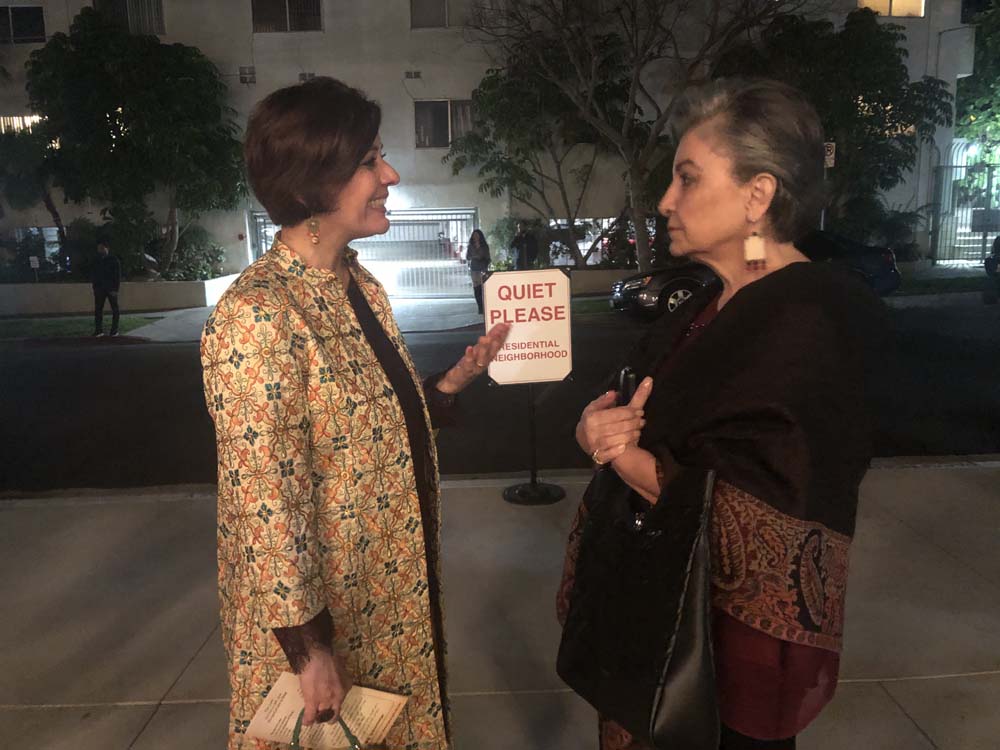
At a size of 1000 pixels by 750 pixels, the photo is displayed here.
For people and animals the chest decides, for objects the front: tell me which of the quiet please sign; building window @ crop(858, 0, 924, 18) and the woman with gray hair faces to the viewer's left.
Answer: the woman with gray hair

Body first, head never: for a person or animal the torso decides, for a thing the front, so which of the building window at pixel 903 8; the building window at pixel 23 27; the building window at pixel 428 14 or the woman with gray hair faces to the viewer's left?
the woman with gray hair

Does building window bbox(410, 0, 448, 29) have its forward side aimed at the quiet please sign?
yes

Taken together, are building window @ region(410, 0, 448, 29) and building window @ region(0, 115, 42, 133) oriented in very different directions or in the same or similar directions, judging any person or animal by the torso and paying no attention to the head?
same or similar directions

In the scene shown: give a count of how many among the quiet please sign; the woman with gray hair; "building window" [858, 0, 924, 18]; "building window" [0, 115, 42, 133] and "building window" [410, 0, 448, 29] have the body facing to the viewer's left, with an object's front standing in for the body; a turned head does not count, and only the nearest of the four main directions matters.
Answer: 1

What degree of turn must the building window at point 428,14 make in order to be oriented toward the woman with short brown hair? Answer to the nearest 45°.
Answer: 0° — it already faces them

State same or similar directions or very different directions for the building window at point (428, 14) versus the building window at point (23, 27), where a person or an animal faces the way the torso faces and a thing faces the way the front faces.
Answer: same or similar directions

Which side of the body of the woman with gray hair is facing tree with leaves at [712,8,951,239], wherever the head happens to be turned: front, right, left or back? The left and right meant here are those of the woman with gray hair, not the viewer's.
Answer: right

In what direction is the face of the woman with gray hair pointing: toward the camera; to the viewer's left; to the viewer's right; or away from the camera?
to the viewer's left

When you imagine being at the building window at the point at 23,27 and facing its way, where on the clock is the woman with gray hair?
The woman with gray hair is roughly at 12 o'clock from the building window.

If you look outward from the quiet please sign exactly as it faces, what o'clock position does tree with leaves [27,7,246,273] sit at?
The tree with leaves is roughly at 5 o'clock from the quiet please sign.

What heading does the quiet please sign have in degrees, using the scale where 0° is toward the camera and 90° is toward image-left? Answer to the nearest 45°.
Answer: approximately 0°

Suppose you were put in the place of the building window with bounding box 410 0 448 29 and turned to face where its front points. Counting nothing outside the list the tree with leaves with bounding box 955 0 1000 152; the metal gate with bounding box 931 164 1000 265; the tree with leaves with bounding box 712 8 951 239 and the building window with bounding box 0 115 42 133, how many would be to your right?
1

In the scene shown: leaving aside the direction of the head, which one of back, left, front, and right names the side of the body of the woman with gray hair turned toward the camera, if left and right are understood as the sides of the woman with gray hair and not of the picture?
left

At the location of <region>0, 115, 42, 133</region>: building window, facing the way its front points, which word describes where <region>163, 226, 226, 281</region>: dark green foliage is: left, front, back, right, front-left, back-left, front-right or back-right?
front-left

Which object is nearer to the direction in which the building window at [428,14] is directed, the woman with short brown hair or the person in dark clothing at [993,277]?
the woman with short brown hair

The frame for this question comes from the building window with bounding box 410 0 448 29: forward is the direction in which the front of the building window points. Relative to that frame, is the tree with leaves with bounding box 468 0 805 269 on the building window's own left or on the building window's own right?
on the building window's own left

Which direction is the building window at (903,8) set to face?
toward the camera

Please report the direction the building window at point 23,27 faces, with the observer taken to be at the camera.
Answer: facing the viewer

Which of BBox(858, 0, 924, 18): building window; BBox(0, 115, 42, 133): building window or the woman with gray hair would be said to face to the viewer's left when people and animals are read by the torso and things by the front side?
the woman with gray hair

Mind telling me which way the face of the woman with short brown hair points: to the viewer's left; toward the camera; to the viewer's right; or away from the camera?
to the viewer's right

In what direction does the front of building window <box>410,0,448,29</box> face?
toward the camera
